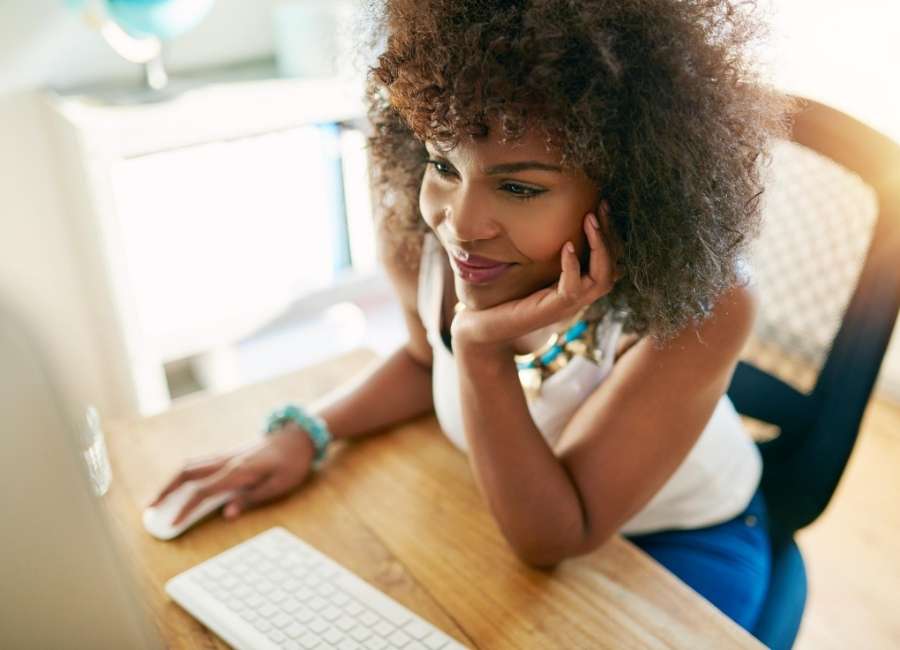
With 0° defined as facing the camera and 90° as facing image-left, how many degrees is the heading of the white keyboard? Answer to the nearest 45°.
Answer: approximately 225°

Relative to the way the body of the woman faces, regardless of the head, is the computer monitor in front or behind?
in front

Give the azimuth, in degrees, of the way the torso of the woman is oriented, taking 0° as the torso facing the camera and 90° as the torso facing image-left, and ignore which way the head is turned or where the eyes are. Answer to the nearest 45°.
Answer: approximately 45°

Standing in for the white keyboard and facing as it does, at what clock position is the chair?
The chair is roughly at 1 o'clock from the white keyboard.

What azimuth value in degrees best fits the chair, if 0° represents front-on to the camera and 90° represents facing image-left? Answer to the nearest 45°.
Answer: approximately 45°
